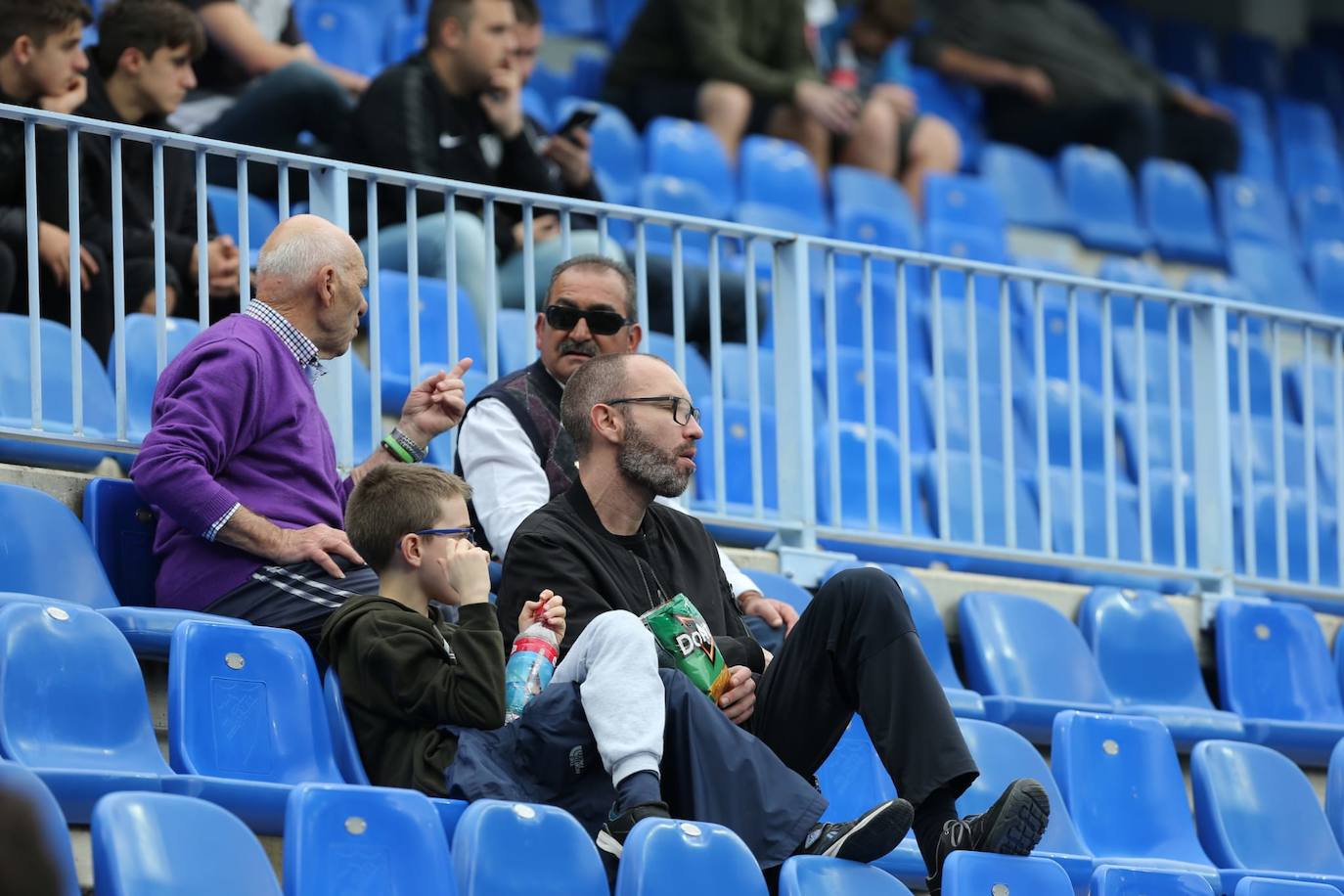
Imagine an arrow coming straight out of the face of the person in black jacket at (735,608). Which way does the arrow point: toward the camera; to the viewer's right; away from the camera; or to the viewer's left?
to the viewer's right

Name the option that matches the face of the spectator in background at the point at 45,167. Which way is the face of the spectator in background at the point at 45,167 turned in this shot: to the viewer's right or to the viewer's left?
to the viewer's right

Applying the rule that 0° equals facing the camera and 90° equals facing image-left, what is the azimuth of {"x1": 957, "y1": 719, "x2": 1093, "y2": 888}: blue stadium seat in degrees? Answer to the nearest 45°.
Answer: approximately 315°

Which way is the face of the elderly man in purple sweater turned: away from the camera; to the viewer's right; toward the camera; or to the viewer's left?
to the viewer's right

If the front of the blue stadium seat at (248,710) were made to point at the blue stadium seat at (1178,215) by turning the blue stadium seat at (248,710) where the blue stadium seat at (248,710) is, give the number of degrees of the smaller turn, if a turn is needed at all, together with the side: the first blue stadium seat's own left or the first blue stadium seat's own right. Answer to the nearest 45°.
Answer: approximately 90° to the first blue stadium seat's own left
